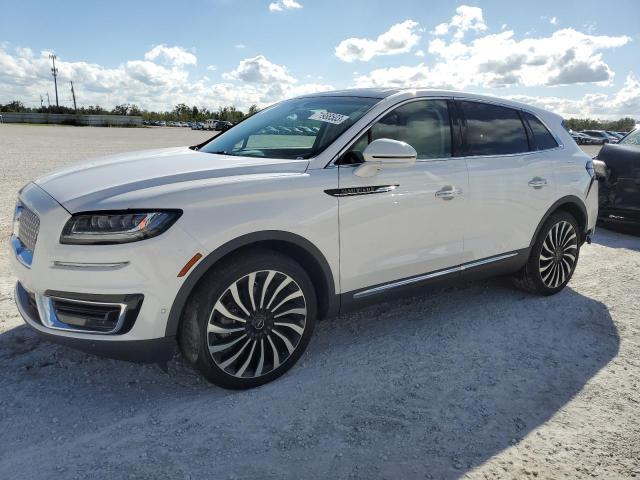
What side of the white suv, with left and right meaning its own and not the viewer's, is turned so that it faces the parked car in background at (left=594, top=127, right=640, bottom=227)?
back

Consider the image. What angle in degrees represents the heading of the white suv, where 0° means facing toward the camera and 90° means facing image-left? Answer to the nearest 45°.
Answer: approximately 45°
